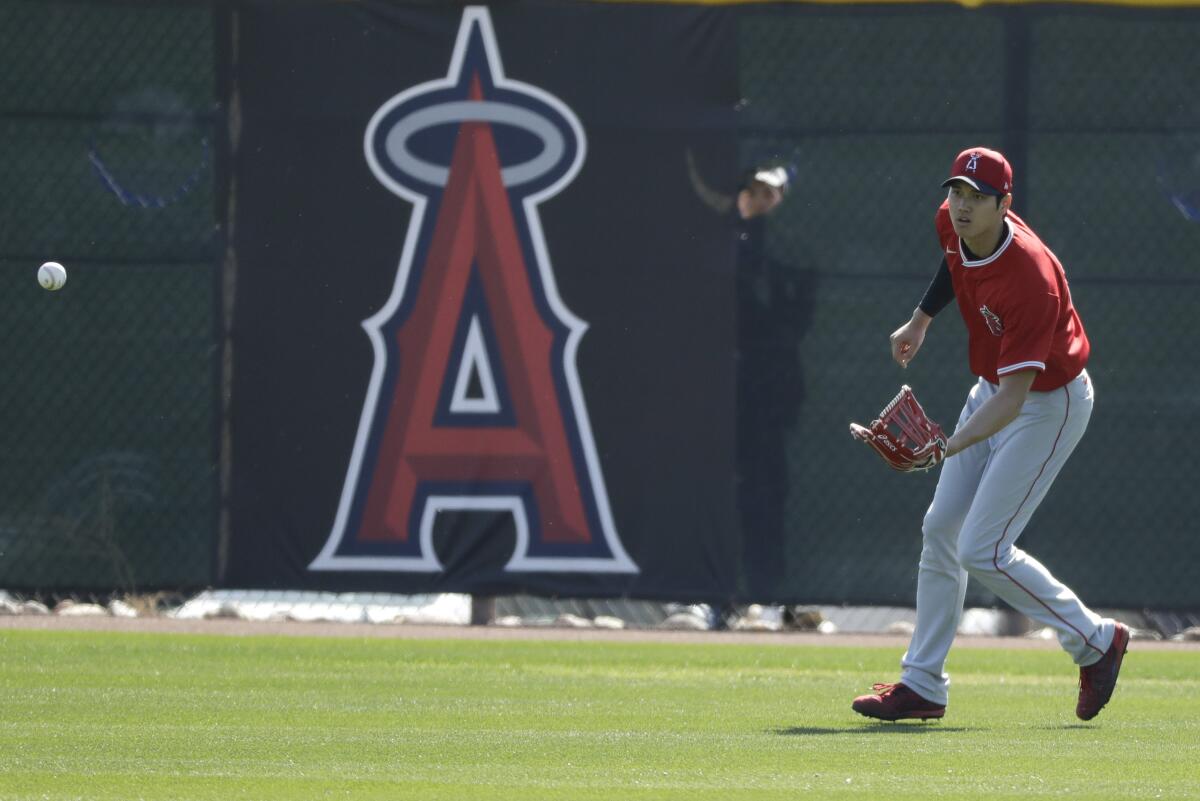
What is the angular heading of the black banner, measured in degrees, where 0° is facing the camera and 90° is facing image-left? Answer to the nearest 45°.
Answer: approximately 0°

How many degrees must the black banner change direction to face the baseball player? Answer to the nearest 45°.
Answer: approximately 45° to its left

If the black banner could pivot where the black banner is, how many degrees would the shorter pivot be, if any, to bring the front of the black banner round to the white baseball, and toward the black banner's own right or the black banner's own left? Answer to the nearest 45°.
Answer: approximately 90° to the black banner's own right

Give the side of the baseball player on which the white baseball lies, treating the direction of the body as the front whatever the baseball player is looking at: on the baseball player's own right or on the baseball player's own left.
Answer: on the baseball player's own right

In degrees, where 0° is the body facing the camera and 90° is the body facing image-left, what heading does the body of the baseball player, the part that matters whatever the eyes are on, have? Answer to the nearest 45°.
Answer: approximately 45°

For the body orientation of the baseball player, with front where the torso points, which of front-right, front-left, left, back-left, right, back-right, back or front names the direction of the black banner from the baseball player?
right
